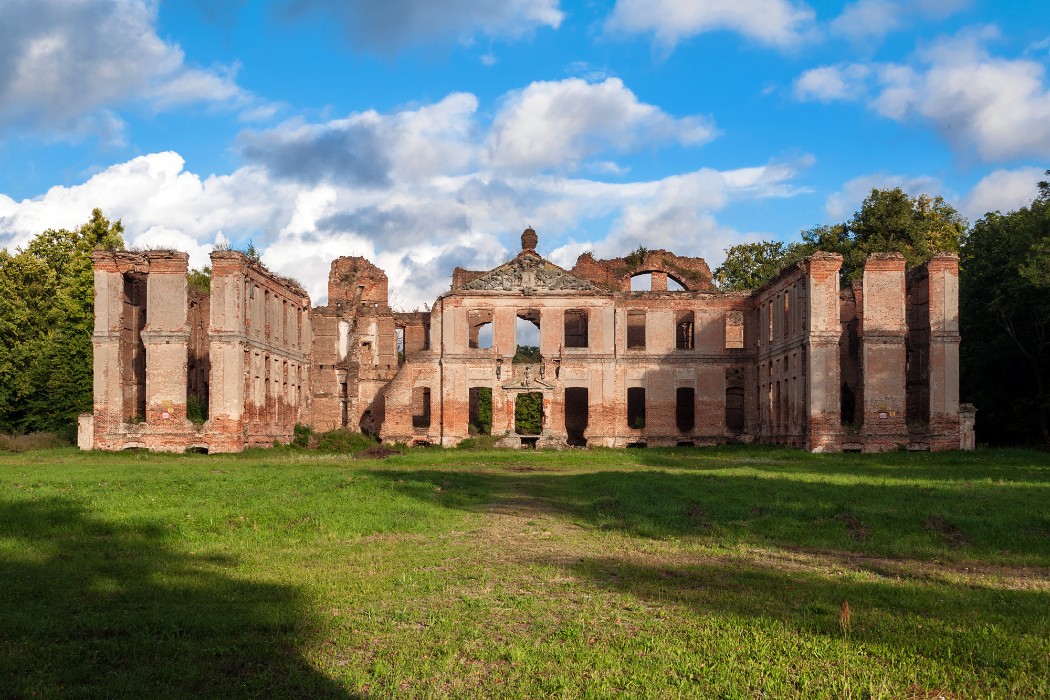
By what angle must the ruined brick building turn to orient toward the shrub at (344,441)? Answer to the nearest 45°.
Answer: approximately 90° to its right

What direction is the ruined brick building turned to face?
toward the camera

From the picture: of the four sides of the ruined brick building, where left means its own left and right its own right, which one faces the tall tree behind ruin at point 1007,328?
left

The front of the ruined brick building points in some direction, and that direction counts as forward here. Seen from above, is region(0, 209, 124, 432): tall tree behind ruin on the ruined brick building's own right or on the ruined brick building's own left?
on the ruined brick building's own right

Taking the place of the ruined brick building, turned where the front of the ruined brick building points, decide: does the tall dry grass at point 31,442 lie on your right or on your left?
on your right

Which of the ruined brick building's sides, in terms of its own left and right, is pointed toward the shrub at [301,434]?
right
